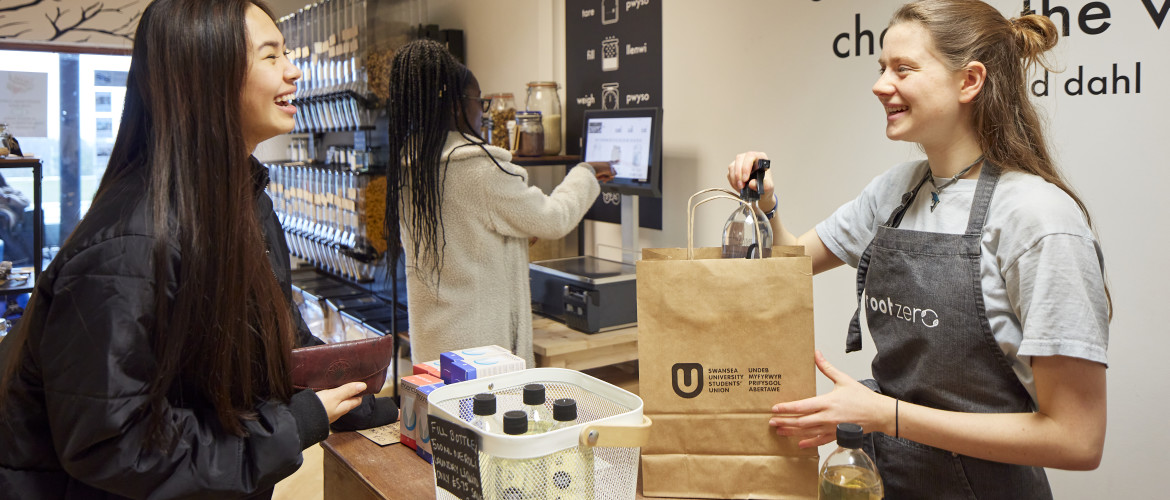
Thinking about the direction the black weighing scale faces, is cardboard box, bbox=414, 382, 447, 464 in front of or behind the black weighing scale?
in front

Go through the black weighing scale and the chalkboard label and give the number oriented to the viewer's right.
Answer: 0

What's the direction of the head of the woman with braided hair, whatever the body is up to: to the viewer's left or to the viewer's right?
to the viewer's right

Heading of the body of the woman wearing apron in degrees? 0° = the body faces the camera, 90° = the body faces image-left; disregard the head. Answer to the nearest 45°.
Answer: approximately 45°

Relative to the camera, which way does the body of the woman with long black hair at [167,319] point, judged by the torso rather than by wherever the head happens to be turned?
to the viewer's right

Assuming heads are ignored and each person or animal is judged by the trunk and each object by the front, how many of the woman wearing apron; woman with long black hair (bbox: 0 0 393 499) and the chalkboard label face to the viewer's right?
1

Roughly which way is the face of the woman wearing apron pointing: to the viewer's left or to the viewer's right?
to the viewer's left

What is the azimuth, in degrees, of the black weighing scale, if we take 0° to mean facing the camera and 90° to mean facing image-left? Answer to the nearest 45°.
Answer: approximately 45°

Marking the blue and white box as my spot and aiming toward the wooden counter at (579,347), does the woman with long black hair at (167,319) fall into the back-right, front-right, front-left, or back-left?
back-left

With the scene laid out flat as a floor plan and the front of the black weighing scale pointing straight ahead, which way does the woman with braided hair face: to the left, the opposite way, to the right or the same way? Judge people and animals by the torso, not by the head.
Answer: the opposite way

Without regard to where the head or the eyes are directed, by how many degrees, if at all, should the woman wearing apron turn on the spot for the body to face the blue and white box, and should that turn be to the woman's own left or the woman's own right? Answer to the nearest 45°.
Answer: approximately 45° to the woman's own right

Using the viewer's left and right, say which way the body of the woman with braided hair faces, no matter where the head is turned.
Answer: facing away from the viewer and to the right of the viewer

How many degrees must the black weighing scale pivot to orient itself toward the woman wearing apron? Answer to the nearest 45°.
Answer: approximately 45° to its left

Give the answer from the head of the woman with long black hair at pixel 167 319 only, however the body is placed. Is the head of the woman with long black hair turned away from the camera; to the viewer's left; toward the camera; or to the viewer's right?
to the viewer's right

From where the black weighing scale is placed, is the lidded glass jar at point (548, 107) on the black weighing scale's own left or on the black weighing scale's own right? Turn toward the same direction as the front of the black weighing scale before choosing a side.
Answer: on the black weighing scale's own right

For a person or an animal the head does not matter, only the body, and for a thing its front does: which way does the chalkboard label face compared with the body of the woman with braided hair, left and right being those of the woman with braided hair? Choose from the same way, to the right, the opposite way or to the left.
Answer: the opposite way
